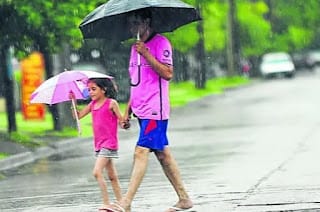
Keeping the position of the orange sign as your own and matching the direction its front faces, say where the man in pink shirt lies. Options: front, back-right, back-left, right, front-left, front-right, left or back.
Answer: front

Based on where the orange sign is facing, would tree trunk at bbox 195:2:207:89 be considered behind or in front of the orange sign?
behind

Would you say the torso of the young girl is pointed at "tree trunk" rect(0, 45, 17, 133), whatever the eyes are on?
no

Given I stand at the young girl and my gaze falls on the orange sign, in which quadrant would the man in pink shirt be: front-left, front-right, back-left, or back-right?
back-right

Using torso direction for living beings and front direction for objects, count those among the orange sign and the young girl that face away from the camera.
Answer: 0

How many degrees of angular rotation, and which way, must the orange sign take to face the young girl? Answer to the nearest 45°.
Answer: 0° — it already faces them

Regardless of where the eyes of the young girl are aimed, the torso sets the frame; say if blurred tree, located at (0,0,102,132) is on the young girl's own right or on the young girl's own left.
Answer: on the young girl's own right

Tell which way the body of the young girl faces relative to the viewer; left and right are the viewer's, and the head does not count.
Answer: facing the viewer and to the left of the viewer

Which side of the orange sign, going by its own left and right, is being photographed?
front

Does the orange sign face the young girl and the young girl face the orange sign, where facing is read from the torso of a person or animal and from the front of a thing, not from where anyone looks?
no
